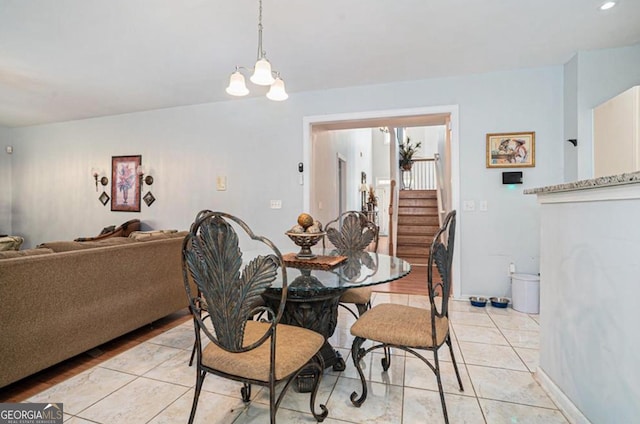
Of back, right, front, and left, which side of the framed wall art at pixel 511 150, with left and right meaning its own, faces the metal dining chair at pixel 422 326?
front

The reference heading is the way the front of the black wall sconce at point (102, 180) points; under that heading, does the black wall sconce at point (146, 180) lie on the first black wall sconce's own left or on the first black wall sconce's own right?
on the first black wall sconce's own left

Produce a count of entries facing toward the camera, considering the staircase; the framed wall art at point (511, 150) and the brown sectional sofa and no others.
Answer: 2

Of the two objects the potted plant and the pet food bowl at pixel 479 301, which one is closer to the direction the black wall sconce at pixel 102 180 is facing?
the pet food bowl

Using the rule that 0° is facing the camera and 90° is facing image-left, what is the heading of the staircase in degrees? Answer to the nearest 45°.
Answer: approximately 0°

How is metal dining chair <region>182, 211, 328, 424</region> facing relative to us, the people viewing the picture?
facing away from the viewer and to the right of the viewer

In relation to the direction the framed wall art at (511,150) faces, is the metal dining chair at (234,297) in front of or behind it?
in front

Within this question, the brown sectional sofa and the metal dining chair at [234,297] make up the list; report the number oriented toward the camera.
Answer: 0

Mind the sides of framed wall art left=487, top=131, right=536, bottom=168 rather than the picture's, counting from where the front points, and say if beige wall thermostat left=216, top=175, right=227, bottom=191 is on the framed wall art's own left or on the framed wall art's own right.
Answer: on the framed wall art's own right

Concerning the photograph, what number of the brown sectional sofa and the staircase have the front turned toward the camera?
1
